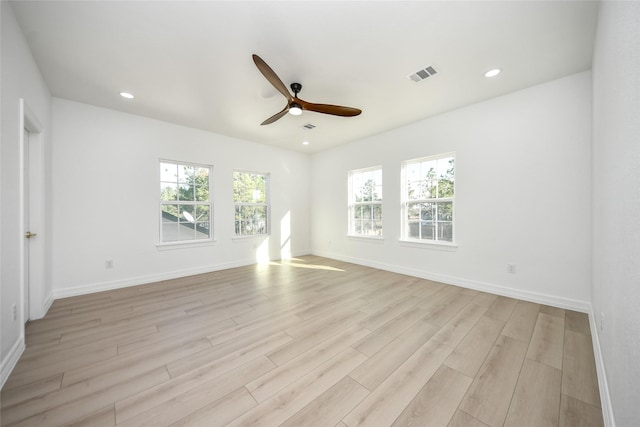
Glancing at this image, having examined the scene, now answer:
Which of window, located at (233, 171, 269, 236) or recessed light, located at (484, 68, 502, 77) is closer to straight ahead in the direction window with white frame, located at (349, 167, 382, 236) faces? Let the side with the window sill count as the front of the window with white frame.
the window

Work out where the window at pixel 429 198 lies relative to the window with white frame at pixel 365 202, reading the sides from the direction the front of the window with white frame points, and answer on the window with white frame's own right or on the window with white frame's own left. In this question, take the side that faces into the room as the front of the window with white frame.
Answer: on the window with white frame's own left

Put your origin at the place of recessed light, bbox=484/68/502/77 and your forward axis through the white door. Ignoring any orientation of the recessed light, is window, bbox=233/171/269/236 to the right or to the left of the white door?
right

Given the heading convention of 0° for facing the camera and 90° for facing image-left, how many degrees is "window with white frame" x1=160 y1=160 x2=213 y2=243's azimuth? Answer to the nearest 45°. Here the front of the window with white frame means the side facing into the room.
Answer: approximately 315°

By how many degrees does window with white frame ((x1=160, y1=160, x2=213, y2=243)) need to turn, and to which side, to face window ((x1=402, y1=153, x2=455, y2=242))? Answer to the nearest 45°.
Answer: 0° — it already faces it

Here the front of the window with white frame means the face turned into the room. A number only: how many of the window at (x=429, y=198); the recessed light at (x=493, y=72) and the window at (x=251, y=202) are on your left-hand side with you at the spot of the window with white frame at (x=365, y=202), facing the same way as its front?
2

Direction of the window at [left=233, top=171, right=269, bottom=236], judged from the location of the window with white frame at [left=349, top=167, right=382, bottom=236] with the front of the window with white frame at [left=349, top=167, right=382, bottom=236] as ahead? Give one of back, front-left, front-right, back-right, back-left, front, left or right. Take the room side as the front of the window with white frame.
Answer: front-right

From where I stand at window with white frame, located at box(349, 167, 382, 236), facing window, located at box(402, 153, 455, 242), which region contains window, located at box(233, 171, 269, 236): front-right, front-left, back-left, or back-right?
back-right

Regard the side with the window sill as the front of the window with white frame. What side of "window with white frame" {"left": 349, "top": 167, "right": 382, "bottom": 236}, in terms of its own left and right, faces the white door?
front

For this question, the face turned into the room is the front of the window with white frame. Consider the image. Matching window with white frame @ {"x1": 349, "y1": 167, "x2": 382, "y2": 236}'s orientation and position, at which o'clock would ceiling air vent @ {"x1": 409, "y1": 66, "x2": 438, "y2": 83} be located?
The ceiling air vent is roughly at 10 o'clock from the window with white frame.

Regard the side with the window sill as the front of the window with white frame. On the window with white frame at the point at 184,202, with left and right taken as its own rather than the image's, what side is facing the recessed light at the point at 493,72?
front

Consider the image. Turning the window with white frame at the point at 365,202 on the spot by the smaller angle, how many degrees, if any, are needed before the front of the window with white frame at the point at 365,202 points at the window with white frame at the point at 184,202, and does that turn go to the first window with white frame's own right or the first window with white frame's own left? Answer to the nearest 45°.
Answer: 0° — it already faces it

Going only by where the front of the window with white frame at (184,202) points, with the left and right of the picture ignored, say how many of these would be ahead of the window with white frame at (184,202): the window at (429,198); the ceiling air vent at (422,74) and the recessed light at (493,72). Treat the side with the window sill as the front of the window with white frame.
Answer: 3

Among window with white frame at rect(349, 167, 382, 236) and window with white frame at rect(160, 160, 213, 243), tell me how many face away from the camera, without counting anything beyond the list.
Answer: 0

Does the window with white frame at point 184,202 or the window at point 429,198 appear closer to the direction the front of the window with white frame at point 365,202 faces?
the window with white frame

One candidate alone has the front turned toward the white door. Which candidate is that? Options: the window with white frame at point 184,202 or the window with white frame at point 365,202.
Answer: the window with white frame at point 365,202

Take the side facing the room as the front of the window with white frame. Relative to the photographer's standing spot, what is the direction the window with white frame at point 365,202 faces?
facing the viewer and to the left of the viewer
